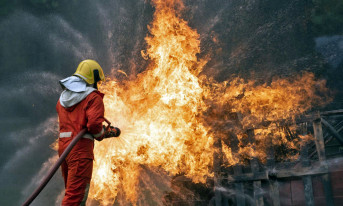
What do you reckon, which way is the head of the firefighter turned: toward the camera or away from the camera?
away from the camera

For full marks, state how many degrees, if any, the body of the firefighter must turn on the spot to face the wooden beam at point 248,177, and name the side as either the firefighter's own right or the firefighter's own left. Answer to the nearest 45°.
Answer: approximately 45° to the firefighter's own right

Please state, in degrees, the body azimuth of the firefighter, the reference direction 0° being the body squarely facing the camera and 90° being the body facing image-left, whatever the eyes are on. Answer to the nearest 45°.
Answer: approximately 225°
